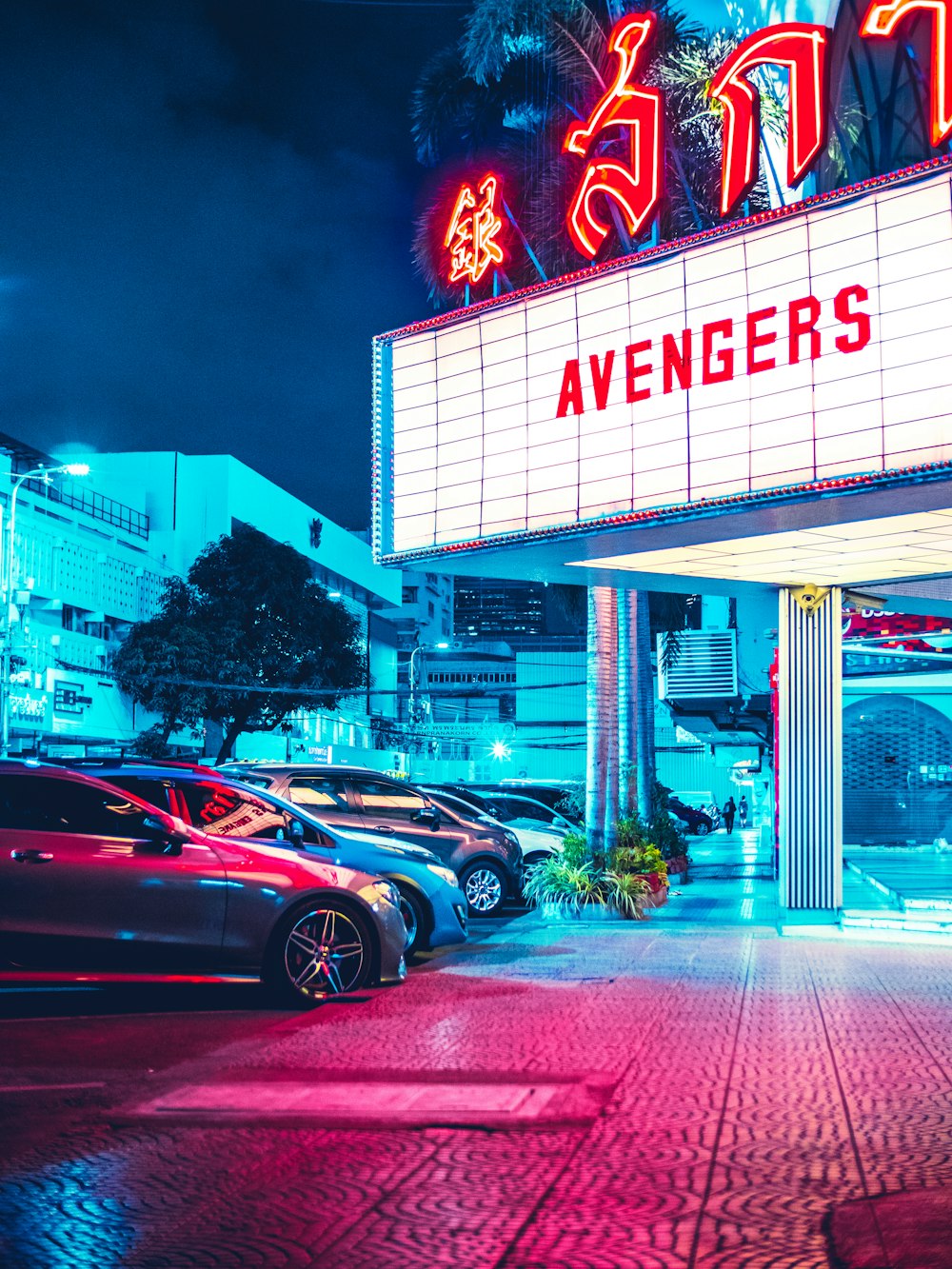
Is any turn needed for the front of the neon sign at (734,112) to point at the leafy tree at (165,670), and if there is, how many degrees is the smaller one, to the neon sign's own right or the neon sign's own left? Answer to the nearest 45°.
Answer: approximately 90° to the neon sign's own right

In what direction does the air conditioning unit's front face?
toward the camera

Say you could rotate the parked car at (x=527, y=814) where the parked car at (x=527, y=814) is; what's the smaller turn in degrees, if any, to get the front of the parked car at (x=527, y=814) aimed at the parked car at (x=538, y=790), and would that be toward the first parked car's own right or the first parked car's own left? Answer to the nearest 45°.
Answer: approximately 90° to the first parked car's own left

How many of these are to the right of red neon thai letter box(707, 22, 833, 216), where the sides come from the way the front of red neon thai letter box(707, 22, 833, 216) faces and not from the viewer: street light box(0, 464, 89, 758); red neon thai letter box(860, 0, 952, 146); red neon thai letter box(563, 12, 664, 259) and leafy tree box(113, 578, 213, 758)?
3

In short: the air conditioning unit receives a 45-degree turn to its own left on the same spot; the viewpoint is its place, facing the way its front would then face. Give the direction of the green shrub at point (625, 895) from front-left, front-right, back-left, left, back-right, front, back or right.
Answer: front-right

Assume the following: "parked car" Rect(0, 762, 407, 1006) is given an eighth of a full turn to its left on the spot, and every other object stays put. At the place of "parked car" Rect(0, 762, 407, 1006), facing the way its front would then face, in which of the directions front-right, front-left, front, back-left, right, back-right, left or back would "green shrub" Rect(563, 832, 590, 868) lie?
front

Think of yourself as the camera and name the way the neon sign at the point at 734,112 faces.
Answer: facing the viewer and to the left of the viewer

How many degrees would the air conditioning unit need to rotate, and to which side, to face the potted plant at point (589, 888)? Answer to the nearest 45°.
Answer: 0° — it already faces it

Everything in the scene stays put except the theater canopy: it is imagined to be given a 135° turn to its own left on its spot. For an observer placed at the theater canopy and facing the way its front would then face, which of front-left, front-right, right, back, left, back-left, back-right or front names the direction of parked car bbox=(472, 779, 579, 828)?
left

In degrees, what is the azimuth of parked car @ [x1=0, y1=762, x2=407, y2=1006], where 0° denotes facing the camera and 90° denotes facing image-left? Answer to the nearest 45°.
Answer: approximately 270°

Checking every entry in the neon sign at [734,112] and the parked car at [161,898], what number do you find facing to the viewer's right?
1

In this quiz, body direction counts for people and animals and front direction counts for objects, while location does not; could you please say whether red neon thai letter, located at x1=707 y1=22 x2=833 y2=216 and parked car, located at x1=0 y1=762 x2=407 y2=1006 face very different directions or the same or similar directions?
very different directions

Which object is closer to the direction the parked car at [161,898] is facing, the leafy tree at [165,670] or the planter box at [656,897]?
the planter box

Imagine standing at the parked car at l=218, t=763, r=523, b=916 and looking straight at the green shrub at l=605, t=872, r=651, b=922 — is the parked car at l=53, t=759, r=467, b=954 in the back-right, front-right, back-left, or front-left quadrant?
back-right

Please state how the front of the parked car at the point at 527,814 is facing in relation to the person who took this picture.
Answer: facing to the right of the viewer

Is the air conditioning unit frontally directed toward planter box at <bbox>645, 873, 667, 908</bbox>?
yes

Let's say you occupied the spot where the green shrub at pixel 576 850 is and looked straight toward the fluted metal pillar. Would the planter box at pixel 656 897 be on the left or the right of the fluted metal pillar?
left
